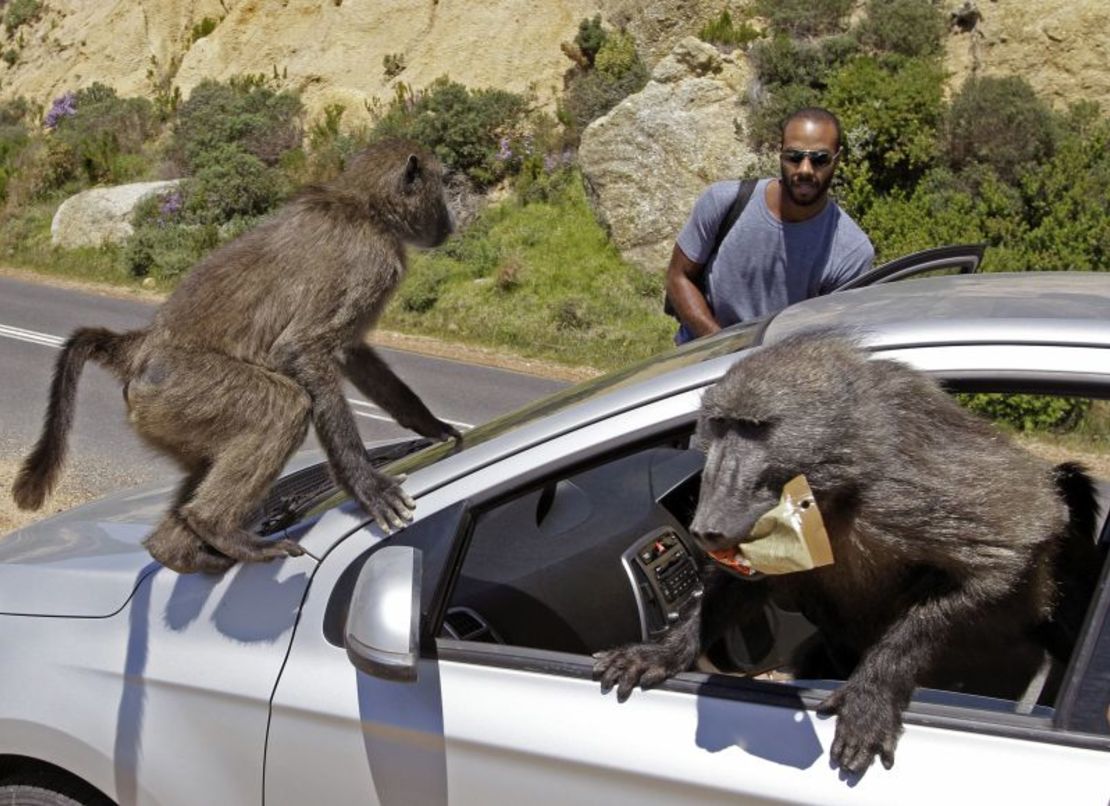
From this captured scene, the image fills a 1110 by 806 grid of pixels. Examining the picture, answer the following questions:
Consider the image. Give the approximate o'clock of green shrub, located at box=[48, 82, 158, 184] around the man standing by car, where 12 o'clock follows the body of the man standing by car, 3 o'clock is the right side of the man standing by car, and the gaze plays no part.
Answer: The green shrub is roughly at 5 o'clock from the man standing by car.

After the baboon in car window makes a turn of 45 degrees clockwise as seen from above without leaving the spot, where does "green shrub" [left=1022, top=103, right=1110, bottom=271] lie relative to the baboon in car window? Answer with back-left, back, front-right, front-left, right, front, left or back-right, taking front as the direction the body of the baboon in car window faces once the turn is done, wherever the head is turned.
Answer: right

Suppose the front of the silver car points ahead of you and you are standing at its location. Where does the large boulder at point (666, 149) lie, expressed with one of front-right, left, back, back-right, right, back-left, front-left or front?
right

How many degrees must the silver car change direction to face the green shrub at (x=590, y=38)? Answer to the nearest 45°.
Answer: approximately 90° to its right

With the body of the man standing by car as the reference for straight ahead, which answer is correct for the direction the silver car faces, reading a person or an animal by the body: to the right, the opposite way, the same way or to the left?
to the right

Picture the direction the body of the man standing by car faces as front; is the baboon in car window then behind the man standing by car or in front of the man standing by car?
in front

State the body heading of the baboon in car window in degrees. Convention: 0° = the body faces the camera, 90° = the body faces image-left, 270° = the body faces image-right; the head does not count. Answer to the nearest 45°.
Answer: approximately 45°

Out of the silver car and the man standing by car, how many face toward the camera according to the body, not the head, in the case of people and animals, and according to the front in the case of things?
1

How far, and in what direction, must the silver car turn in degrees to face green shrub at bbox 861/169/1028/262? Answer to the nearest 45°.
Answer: approximately 90° to its right

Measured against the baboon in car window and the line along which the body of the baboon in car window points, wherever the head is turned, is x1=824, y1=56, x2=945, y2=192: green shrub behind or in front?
behind

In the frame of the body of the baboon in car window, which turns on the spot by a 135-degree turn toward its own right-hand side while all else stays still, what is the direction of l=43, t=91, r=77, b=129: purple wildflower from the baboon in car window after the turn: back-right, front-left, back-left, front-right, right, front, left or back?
front-left

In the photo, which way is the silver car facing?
to the viewer's left

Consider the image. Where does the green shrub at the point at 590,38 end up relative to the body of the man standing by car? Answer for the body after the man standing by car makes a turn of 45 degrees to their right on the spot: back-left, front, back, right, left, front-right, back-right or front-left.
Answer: back-right

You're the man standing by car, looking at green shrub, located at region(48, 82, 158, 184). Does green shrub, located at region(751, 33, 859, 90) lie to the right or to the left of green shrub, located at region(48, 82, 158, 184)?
right

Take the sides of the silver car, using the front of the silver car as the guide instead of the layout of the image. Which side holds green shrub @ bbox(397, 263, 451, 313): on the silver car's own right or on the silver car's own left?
on the silver car's own right
